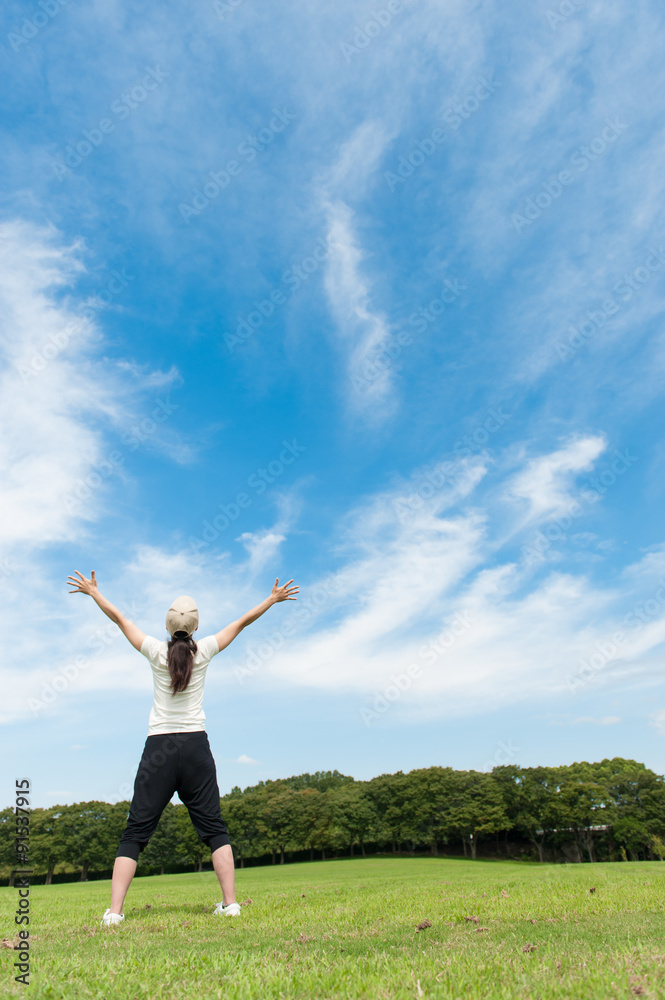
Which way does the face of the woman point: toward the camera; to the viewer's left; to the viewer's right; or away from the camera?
away from the camera

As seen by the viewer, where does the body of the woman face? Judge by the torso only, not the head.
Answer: away from the camera
